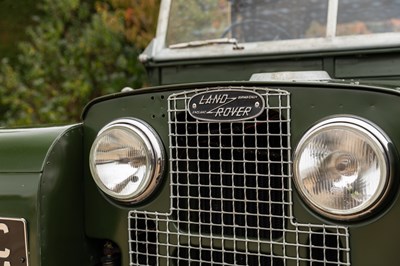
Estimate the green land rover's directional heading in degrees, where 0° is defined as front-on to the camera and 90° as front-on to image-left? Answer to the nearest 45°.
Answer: approximately 45°
